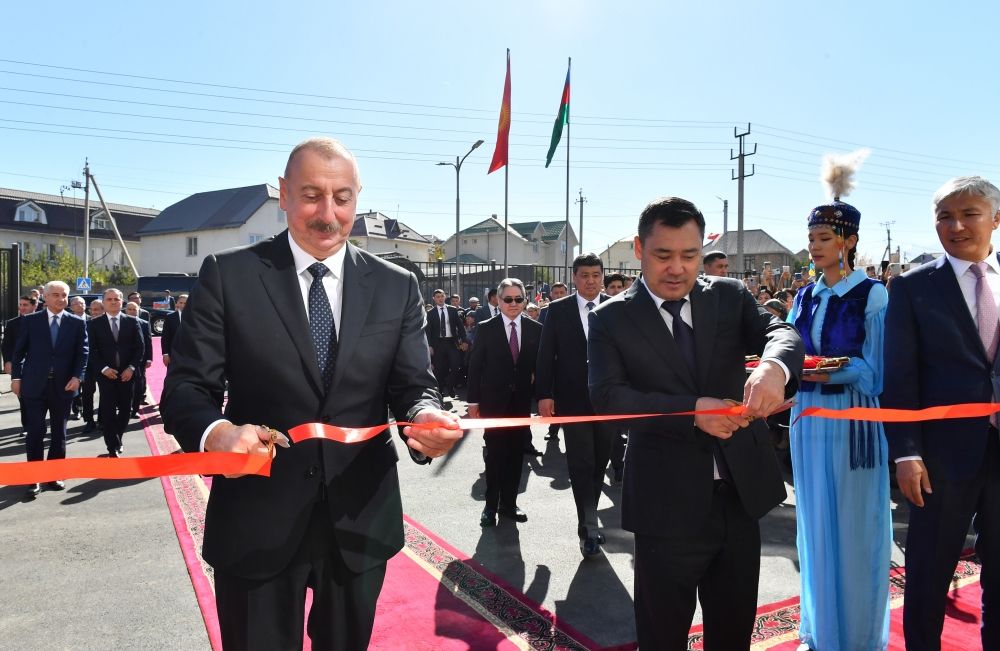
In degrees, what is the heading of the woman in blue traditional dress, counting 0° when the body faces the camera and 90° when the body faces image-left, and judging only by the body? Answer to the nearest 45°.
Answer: approximately 45°

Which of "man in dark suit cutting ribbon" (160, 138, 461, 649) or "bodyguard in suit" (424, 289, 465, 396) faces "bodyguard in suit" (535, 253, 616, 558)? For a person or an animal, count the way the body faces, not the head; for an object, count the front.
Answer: "bodyguard in suit" (424, 289, 465, 396)

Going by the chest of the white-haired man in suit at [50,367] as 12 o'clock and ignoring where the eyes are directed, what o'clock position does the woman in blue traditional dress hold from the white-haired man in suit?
The woman in blue traditional dress is roughly at 11 o'clock from the white-haired man in suit.

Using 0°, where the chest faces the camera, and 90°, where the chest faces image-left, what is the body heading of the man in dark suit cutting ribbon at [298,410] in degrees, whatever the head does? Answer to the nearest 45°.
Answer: approximately 0°

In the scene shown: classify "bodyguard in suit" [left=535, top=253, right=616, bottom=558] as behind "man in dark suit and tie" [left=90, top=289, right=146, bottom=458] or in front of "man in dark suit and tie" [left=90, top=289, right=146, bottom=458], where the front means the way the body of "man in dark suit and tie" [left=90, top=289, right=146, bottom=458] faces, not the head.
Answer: in front

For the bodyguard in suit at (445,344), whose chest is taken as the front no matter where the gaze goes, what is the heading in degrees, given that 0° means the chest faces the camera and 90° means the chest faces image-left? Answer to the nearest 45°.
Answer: approximately 0°

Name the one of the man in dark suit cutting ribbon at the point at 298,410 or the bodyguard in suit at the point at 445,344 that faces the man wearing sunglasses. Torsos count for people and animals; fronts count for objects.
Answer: the bodyguard in suit

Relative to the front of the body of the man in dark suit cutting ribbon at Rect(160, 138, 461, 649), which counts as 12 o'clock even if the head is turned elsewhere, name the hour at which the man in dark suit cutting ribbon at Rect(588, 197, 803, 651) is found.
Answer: the man in dark suit cutting ribbon at Rect(588, 197, 803, 651) is roughly at 9 o'clock from the man in dark suit cutting ribbon at Rect(160, 138, 461, 649).

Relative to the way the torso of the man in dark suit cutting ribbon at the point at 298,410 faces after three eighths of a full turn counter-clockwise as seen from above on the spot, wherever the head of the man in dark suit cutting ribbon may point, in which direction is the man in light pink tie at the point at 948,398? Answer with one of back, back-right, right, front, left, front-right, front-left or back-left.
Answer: front-right

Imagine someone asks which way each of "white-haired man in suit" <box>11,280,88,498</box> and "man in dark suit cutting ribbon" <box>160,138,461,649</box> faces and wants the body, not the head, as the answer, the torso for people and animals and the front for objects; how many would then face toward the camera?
2
